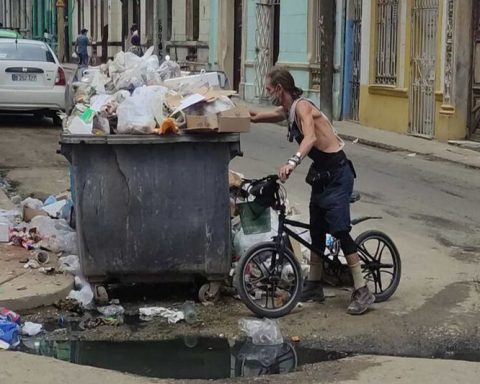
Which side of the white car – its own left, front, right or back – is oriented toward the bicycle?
back

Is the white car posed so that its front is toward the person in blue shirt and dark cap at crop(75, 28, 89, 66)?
yes

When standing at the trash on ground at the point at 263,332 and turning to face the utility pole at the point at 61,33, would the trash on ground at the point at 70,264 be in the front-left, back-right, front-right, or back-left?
front-left

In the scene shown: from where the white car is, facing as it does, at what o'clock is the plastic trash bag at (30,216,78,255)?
The plastic trash bag is roughly at 6 o'clock from the white car.

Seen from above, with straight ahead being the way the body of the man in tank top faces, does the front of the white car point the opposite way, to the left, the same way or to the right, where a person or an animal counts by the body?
to the right

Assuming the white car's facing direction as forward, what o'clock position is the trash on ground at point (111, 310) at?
The trash on ground is roughly at 6 o'clock from the white car.

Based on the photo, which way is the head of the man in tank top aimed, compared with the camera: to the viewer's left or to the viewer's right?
to the viewer's left

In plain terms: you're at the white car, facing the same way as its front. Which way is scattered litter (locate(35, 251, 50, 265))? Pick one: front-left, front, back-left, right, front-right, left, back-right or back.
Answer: back

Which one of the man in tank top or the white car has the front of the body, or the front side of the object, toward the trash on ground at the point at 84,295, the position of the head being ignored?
the man in tank top

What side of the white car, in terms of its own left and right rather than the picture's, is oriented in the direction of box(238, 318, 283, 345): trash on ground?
back

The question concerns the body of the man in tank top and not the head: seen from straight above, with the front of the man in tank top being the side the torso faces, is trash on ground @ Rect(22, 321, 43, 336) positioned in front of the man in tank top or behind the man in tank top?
in front

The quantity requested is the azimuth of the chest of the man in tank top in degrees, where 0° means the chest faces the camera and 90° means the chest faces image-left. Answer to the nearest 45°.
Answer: approximately 90°

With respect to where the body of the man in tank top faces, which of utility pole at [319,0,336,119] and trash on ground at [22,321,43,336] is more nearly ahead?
the trash on ground

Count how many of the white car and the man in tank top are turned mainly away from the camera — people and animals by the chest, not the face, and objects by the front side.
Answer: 1

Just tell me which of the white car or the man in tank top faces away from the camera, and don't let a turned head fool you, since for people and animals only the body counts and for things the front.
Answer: the white car

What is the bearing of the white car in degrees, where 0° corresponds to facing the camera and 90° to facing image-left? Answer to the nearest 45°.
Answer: approximately 180°
